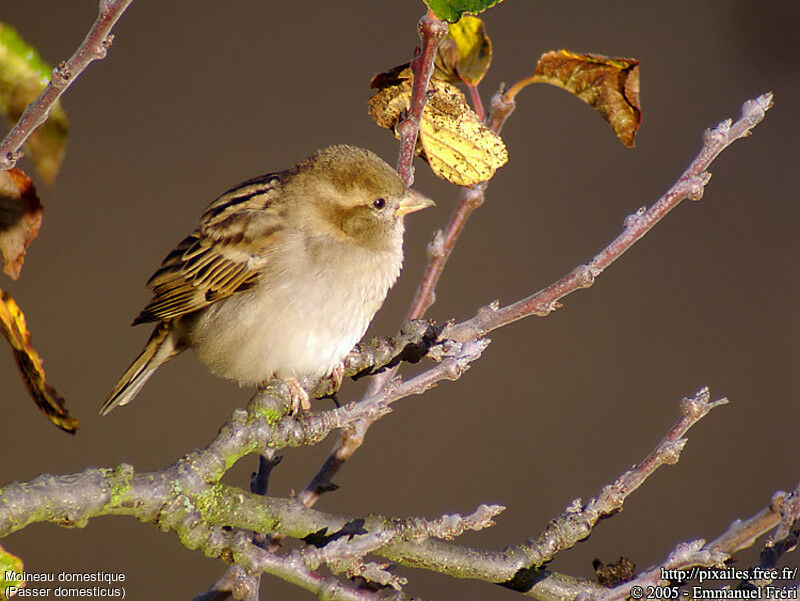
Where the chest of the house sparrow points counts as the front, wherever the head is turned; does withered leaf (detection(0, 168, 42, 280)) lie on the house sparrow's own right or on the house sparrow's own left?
on the house sparrow's own right

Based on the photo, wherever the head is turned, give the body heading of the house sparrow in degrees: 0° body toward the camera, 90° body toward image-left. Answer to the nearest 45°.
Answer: approximately 270°
